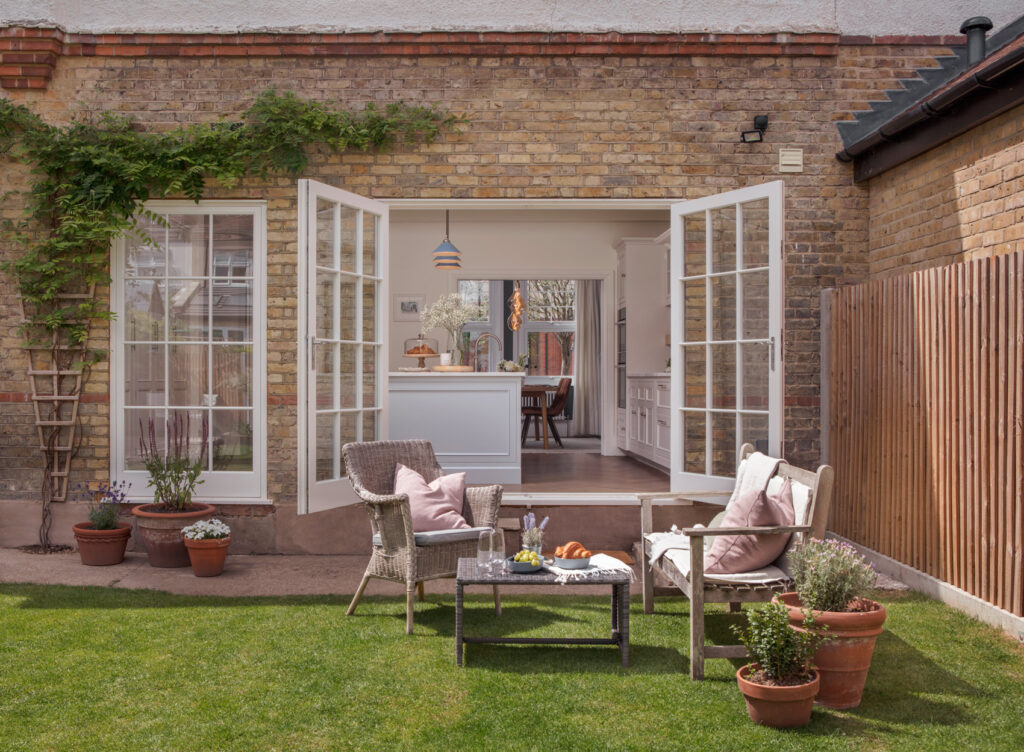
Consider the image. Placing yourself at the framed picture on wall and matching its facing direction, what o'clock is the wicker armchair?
The wicker armchair is roughly at 12 o'clock from the framed picture on wall.

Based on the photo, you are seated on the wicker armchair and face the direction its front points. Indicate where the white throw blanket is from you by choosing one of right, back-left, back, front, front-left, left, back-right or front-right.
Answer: front-left

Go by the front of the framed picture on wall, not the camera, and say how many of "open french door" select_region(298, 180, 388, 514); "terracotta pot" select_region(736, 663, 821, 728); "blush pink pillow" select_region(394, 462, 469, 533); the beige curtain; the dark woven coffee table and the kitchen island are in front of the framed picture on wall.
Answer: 5

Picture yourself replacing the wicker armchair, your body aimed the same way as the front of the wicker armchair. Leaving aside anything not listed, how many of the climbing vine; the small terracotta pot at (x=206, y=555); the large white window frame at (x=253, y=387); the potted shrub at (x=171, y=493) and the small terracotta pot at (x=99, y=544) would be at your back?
5

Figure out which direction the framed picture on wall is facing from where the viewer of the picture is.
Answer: facing the viewer

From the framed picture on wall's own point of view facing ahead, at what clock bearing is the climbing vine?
The climbing vine is roughly at 1 o'clock from the framed picture on wall.

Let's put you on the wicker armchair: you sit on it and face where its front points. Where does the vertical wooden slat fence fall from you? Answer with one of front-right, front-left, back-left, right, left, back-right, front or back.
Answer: front-left

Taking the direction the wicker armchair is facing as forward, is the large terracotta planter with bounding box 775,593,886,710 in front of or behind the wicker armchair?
in front

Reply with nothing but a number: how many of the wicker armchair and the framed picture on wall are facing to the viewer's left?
0

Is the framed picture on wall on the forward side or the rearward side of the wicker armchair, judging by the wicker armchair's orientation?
on the rearward side

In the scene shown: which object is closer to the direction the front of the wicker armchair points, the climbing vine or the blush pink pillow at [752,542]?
the blush pink pillow

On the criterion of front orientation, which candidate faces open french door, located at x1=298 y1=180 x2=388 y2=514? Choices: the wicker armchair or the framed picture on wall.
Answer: the framed picture on wall

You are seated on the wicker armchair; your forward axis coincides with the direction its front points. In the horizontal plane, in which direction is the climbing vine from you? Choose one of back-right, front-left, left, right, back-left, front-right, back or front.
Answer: back

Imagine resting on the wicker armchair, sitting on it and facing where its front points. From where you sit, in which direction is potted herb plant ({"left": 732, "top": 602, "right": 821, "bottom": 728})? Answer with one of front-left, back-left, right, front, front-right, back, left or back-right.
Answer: front
